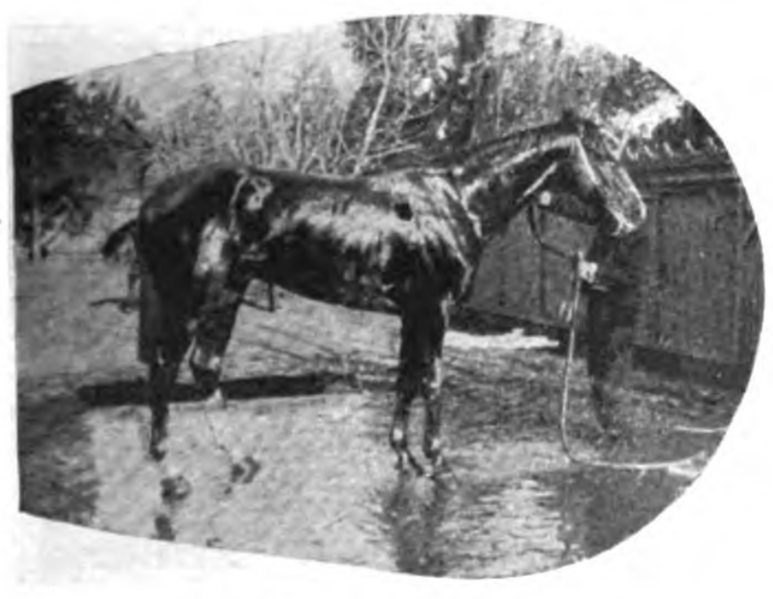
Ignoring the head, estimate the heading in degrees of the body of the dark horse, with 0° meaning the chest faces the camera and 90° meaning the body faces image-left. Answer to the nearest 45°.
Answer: approximately 270°
